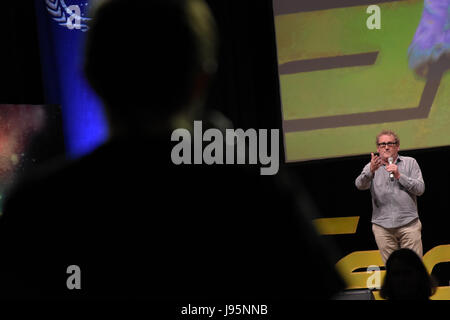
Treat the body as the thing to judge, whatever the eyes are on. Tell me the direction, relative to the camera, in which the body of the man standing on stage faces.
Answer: toward the camera
